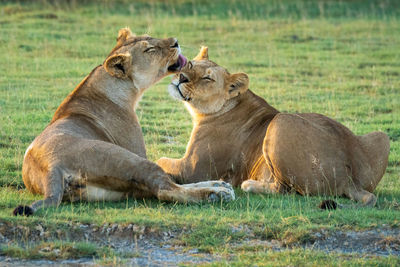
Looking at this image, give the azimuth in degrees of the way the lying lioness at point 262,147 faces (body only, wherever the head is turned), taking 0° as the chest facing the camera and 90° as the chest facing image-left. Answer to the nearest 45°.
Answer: approximately 90°

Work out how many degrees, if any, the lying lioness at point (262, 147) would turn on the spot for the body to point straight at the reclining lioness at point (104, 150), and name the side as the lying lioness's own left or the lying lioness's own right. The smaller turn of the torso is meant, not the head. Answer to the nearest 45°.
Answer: approximately 45° to the lying lioness's own left
